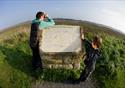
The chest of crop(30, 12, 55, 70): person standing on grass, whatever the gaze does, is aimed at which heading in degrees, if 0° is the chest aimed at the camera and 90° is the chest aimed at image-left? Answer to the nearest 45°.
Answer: approximately 270°

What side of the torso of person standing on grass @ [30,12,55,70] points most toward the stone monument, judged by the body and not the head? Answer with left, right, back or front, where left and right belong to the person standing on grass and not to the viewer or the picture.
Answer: front
